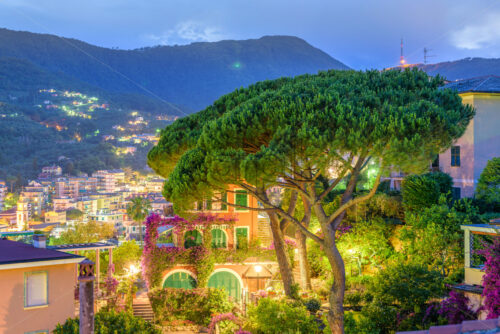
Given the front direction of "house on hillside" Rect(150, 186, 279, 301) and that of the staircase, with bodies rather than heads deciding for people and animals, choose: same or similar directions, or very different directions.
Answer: same or similar directions

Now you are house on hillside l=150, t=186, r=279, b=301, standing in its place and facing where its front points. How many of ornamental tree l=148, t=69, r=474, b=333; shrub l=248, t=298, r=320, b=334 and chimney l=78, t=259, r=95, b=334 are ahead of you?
3

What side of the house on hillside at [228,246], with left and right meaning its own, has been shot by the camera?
front

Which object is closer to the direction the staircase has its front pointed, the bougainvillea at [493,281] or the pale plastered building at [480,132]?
the bougainvillea

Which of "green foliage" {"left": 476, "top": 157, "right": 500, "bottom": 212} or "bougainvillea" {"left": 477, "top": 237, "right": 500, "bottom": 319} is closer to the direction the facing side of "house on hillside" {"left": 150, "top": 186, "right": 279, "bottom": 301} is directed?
the bougainvillea

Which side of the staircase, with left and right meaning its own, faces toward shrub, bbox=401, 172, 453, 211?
left

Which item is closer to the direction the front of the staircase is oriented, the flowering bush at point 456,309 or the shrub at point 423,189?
the flowering bush

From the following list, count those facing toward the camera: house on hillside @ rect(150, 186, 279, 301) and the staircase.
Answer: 2

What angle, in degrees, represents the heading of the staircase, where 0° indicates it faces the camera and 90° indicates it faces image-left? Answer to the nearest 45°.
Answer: approximately 0°

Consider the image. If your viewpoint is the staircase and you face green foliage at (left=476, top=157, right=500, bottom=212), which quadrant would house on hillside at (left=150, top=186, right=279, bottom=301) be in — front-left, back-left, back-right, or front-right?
front-left

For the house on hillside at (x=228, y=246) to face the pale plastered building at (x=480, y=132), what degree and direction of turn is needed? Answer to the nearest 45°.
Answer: approximately 90° to its left

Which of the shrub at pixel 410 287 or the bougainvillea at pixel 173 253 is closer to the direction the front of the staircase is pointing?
the shrub

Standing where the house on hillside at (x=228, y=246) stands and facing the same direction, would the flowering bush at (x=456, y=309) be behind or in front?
in front

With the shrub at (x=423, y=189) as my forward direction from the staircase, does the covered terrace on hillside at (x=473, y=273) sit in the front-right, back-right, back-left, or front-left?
front-right
